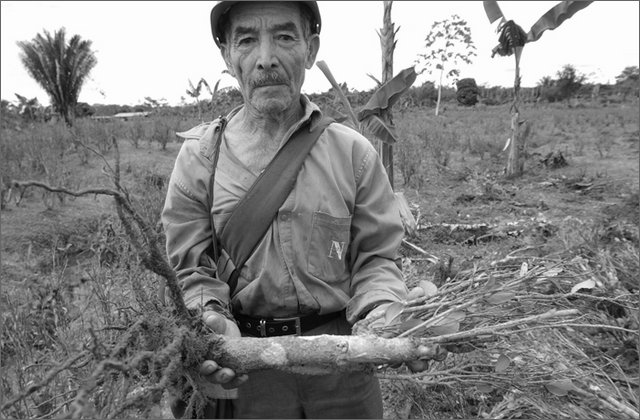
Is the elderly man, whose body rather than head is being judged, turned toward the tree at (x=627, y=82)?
no

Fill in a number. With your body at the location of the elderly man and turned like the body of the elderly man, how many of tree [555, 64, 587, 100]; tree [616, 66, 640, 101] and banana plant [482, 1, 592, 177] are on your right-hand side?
0

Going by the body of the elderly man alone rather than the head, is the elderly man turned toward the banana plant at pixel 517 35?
no

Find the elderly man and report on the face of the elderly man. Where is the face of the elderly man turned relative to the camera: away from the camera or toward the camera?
toward the camera

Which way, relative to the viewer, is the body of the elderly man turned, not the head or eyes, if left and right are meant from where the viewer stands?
facing the viewer

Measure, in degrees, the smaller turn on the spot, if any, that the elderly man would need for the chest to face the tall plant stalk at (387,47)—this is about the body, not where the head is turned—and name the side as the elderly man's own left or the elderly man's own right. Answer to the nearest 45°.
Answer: approximately 180°

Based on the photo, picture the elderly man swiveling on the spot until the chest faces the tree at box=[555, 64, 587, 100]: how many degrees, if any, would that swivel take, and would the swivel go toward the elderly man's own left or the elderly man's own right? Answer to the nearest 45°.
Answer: approximately 135° to the elderly man's own left

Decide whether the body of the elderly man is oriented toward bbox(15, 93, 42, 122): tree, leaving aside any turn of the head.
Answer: no

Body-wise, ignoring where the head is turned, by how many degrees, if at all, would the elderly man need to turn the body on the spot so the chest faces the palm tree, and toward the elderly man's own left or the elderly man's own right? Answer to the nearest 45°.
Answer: approximately 135° to the elderly man's own right

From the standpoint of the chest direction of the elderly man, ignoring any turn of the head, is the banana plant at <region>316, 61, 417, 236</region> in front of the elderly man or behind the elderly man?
behind
